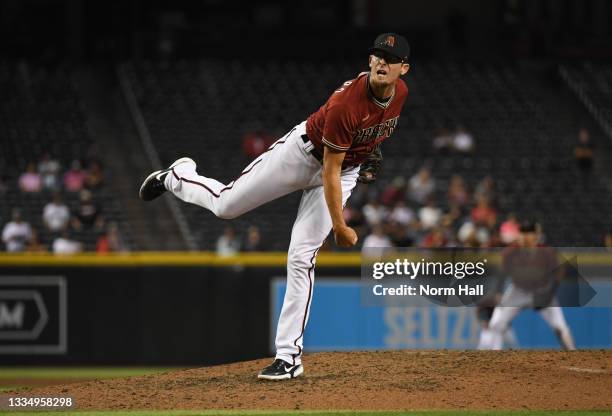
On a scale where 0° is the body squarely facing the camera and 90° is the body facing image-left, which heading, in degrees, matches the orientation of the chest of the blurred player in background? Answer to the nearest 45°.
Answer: approximately 0°

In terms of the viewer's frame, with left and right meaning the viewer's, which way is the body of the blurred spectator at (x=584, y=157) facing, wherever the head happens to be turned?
facing the viewer

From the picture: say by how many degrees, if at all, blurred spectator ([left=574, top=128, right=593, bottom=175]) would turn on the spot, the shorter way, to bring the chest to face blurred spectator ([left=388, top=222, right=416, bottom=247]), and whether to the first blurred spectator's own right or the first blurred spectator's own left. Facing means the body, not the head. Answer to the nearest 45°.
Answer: approximately 45° to the first blurred spectator's own right

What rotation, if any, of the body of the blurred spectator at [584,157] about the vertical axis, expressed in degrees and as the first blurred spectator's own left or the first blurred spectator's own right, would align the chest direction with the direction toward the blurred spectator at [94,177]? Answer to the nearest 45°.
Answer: approximately 45° to the first blurred spectator's own right

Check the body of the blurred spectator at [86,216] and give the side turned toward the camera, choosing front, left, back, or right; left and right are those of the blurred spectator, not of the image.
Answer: front

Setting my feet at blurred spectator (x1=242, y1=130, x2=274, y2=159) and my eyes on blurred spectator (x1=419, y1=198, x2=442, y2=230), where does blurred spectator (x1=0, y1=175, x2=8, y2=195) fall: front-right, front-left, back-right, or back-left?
back-right

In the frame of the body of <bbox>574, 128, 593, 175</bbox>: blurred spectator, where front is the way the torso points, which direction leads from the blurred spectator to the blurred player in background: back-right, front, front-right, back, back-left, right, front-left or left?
front

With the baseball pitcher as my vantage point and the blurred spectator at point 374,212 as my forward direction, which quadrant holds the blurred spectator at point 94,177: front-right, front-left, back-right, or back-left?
front-left

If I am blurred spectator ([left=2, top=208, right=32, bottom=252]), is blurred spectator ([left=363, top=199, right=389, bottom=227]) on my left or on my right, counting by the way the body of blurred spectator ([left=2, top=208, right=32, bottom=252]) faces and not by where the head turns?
on my left

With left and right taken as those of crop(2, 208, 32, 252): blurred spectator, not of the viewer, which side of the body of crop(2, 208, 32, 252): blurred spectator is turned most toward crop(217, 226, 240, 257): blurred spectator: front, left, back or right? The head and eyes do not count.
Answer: left

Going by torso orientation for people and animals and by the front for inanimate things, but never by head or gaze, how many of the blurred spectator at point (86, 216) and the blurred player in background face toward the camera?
2

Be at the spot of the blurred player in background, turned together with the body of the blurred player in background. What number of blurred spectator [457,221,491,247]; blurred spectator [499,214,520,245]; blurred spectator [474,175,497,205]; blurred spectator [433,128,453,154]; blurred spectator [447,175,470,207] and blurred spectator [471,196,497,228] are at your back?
6

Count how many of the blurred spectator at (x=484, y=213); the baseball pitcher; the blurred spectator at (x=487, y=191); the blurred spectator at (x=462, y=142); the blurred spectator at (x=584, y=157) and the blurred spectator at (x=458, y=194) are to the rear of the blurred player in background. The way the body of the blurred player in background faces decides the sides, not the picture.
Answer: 5
